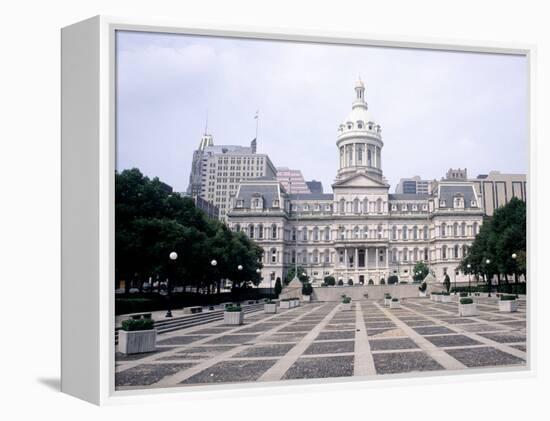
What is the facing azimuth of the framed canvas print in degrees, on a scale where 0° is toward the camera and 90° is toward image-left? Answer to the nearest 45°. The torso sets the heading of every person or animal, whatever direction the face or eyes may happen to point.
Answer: approximately 315°
